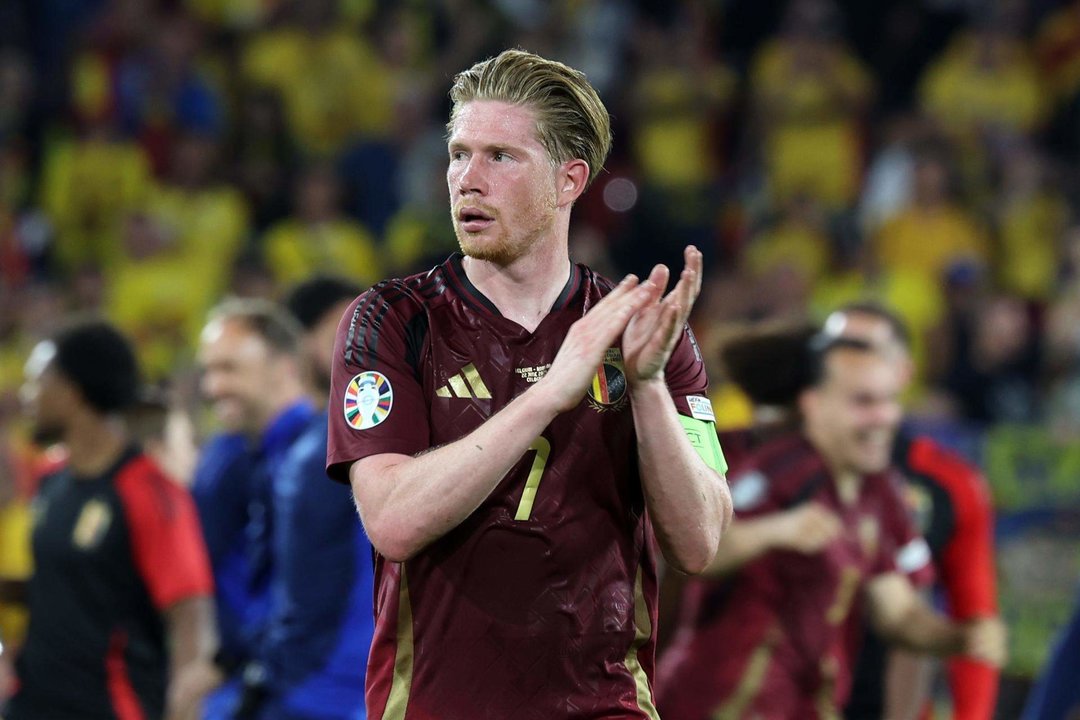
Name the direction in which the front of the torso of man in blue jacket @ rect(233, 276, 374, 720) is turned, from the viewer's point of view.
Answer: to the viewer's right

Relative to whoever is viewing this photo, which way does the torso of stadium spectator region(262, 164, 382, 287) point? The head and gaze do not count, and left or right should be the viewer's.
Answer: facing the viewer

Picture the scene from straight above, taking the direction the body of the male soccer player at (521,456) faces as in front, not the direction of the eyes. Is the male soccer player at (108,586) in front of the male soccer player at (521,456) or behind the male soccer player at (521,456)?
behind

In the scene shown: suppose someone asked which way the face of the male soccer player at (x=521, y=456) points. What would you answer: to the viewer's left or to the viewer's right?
to the viewer's left

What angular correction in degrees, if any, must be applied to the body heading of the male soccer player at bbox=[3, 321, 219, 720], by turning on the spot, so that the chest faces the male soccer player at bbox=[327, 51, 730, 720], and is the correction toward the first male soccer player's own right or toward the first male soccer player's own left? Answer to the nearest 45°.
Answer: approximately 45° to the first male soccer player's own left

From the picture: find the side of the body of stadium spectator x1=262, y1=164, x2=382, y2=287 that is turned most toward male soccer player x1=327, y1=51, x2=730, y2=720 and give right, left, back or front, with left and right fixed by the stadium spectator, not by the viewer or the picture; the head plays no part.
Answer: front

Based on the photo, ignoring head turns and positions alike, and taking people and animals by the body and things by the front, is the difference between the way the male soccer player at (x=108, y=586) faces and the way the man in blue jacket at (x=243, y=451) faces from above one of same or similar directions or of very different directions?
same or similar directions

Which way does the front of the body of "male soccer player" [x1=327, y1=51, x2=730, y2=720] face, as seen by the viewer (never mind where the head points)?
toward the camera

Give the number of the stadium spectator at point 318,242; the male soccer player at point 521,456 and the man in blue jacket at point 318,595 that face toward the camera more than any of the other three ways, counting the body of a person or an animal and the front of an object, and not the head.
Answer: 2
